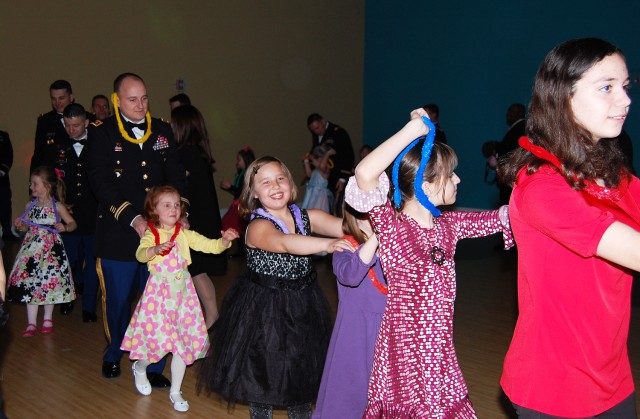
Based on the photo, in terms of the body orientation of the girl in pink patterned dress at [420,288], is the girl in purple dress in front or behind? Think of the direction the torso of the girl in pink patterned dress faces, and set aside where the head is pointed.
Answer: behind

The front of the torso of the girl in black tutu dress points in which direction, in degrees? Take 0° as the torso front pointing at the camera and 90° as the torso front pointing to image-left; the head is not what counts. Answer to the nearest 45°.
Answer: approximately 315°
